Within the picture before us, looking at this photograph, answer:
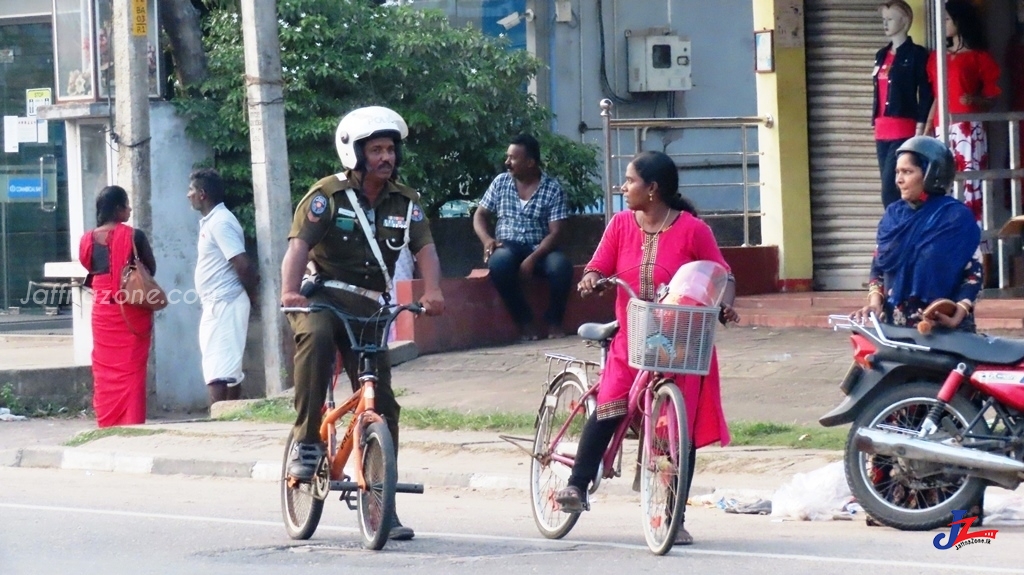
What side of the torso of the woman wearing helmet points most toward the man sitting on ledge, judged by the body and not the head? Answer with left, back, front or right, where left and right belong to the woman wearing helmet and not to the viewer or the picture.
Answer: right

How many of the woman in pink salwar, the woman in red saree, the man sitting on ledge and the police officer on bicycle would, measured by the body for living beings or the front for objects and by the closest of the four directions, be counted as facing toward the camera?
3

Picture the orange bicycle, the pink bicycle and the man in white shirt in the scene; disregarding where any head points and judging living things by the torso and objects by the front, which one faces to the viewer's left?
the man in white shirt

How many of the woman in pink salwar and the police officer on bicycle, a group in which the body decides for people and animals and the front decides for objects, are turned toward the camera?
2

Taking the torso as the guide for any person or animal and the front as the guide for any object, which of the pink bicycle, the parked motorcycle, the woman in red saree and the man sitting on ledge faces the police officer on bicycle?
the man sitting on ledge

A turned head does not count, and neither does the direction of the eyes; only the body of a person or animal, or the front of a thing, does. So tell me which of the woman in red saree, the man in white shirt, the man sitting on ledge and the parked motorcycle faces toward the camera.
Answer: the man sitting on ledge

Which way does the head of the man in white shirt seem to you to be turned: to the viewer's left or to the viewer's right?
to the viewer's left

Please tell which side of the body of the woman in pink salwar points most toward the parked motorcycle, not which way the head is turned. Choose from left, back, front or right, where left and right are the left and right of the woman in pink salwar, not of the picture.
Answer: left

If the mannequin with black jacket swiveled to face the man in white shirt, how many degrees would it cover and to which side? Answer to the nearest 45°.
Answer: approximately 45° to its right

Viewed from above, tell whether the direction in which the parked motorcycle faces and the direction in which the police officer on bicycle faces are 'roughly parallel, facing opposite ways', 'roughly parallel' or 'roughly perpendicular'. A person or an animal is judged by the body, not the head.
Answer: roughly perpendicular

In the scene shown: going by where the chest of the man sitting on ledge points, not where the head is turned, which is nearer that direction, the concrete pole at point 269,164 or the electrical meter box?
the concrete pole

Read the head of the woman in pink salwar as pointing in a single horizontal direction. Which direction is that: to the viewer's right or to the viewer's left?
to the viewer's left

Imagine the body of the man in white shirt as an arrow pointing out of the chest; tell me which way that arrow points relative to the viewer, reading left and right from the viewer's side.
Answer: facing to the left of the viewer
